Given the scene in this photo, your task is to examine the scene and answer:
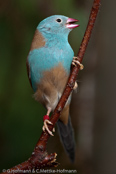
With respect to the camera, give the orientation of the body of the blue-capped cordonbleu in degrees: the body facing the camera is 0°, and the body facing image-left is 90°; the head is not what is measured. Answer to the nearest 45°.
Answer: approximately 315°
